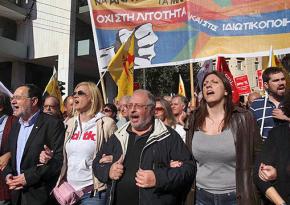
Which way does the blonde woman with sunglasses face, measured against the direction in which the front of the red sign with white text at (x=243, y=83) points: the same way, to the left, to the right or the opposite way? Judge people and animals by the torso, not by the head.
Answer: the same way

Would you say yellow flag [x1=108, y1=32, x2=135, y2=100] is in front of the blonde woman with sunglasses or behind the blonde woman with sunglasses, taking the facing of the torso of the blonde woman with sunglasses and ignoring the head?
behind

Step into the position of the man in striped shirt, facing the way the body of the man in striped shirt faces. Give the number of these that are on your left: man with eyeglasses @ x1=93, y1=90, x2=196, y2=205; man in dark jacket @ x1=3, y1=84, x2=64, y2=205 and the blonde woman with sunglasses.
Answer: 0

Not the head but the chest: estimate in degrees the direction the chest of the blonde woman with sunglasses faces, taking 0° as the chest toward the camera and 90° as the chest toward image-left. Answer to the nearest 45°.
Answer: approximately 45°

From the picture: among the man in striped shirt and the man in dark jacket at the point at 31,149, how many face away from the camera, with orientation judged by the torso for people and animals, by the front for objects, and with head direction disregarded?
0

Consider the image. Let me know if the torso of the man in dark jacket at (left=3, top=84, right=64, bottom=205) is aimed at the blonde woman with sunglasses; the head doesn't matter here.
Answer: no

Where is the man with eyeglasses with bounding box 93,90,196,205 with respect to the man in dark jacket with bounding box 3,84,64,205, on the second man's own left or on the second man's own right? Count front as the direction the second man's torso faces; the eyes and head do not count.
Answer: on the second man's own left

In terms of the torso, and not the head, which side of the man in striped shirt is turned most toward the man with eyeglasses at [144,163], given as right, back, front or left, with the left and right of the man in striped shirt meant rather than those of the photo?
right

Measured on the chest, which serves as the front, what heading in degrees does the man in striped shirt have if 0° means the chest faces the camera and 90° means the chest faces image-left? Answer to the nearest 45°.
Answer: approximately 315°

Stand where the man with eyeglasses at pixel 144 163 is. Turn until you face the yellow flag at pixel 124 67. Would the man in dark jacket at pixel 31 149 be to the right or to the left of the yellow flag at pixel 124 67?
left

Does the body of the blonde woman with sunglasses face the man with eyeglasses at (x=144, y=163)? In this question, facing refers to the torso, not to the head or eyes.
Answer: no

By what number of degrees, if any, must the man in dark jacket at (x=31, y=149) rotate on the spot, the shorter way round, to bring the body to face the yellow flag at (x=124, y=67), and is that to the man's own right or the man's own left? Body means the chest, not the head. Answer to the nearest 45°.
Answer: approximately 180°

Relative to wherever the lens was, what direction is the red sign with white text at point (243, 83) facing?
facing the viewer

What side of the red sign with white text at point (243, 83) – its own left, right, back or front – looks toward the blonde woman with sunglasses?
front

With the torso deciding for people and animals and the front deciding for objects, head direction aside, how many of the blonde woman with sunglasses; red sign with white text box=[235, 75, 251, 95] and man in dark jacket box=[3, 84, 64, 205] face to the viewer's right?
0

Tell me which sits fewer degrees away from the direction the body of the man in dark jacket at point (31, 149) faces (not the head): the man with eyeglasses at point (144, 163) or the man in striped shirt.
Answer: the man with eyeglasses

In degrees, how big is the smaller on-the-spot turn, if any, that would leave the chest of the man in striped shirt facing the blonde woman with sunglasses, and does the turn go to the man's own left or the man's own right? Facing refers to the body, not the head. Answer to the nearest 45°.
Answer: approximately 90° to the man's own right

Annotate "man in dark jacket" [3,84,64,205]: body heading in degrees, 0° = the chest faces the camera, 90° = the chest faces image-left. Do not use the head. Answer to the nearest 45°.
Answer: approximately 45°

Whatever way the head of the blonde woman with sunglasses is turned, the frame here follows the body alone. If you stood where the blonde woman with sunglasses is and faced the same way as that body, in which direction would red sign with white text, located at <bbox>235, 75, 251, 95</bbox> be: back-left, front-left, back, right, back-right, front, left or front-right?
back

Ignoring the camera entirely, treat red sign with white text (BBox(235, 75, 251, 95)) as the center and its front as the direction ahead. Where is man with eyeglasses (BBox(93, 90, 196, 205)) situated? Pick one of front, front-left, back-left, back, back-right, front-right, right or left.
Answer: front
